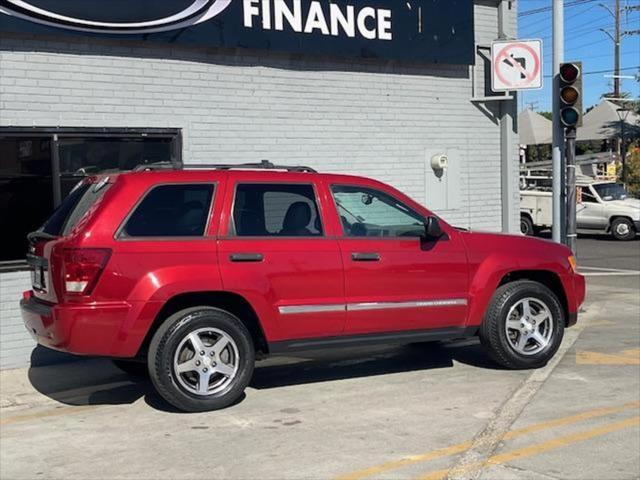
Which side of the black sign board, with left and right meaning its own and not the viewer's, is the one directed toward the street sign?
left

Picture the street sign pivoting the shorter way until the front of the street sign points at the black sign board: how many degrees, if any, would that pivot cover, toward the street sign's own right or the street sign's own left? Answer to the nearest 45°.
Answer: approximately 45° to the street sign's own right

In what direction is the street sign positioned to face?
toward the camera

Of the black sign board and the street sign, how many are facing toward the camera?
2

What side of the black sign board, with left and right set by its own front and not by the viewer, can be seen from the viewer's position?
front

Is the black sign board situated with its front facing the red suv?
yes

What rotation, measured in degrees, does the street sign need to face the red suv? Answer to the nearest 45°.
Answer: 0° — it already faces it

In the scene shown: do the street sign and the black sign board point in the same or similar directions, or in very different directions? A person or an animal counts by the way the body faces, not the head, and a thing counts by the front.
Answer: same or similar directions

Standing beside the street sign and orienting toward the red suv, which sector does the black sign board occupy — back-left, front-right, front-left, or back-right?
front-right

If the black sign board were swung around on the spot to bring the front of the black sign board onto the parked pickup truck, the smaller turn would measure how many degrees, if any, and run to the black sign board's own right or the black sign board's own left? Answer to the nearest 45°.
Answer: approximately 135° to the black sign board's own left
